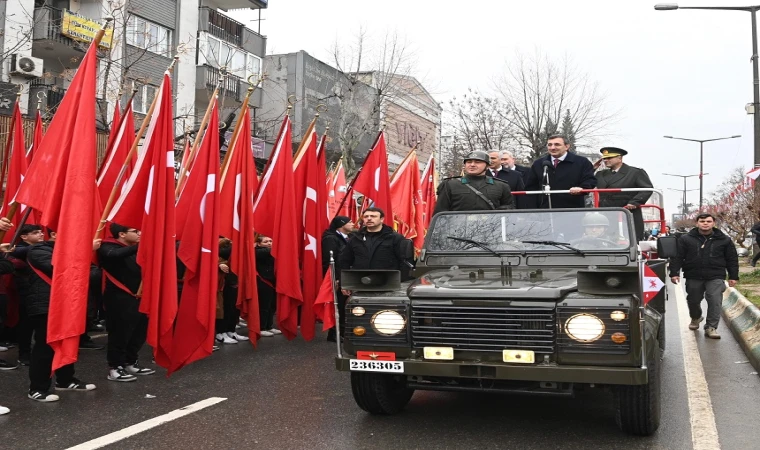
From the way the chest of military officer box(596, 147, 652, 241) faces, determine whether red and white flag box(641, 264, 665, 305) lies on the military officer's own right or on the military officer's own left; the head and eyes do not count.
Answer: on the military officer's own left

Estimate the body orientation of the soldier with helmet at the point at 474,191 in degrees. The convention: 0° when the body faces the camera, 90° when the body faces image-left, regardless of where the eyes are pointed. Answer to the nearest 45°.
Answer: approximately 0°

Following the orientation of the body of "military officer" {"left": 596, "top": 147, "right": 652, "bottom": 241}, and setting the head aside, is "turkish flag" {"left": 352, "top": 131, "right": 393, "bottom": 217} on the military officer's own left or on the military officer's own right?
on the military officer's own right

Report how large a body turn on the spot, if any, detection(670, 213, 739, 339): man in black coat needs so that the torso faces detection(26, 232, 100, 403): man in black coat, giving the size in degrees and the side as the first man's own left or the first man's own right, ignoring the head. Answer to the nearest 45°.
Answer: approximately 45° to the first man's own right

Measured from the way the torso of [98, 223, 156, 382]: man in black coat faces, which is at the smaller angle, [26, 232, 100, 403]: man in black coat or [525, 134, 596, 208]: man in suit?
the man in suit

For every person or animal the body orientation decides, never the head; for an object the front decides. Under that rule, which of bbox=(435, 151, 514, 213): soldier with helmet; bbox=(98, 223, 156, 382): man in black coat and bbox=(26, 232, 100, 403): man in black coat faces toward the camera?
the soldier with helmet

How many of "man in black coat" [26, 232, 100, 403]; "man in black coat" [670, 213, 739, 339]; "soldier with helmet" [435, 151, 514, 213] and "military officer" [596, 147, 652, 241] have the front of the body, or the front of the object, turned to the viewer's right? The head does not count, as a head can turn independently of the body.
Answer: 1

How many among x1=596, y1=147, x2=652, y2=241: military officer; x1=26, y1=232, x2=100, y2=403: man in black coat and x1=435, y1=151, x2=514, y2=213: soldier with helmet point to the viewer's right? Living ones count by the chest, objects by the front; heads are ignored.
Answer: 1

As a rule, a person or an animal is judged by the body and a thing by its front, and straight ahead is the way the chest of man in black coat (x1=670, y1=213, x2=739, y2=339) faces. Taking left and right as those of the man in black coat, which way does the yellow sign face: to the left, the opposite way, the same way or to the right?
to the left

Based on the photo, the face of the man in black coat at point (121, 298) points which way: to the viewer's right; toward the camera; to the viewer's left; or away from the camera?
to the viewer's right

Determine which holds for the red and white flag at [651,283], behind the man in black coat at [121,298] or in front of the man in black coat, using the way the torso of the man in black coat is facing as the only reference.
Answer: in front

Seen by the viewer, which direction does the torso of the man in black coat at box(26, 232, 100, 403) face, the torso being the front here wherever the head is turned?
to the viewer's right

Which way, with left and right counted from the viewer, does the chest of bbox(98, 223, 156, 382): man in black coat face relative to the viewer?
facing to the right of the viewer
